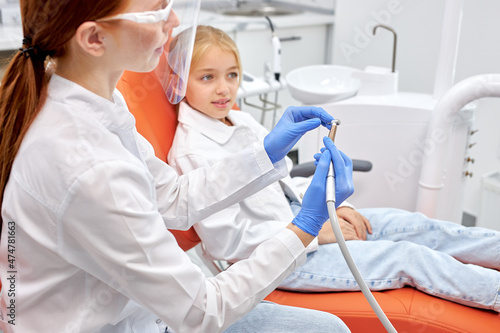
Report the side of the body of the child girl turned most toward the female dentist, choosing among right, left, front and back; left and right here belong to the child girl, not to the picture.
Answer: right

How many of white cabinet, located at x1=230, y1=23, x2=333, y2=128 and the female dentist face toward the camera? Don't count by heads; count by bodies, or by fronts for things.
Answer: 1

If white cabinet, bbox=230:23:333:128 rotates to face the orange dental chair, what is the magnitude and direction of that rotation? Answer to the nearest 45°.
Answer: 0° — it already faces it

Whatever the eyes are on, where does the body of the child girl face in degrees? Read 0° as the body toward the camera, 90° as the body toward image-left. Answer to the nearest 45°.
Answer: approximately 315°

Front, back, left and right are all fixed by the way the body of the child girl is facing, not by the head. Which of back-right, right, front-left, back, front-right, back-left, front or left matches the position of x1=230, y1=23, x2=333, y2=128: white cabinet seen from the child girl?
back-left

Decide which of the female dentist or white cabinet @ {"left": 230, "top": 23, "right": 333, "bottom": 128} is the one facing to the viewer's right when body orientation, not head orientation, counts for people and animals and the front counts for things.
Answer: the female dentist

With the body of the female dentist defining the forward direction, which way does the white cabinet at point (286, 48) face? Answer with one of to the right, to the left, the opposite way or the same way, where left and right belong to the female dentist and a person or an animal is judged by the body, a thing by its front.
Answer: to the right

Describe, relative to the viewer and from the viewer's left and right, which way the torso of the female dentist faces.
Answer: facing to the right of the viewer

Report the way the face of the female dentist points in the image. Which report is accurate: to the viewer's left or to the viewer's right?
to the viewer's right
